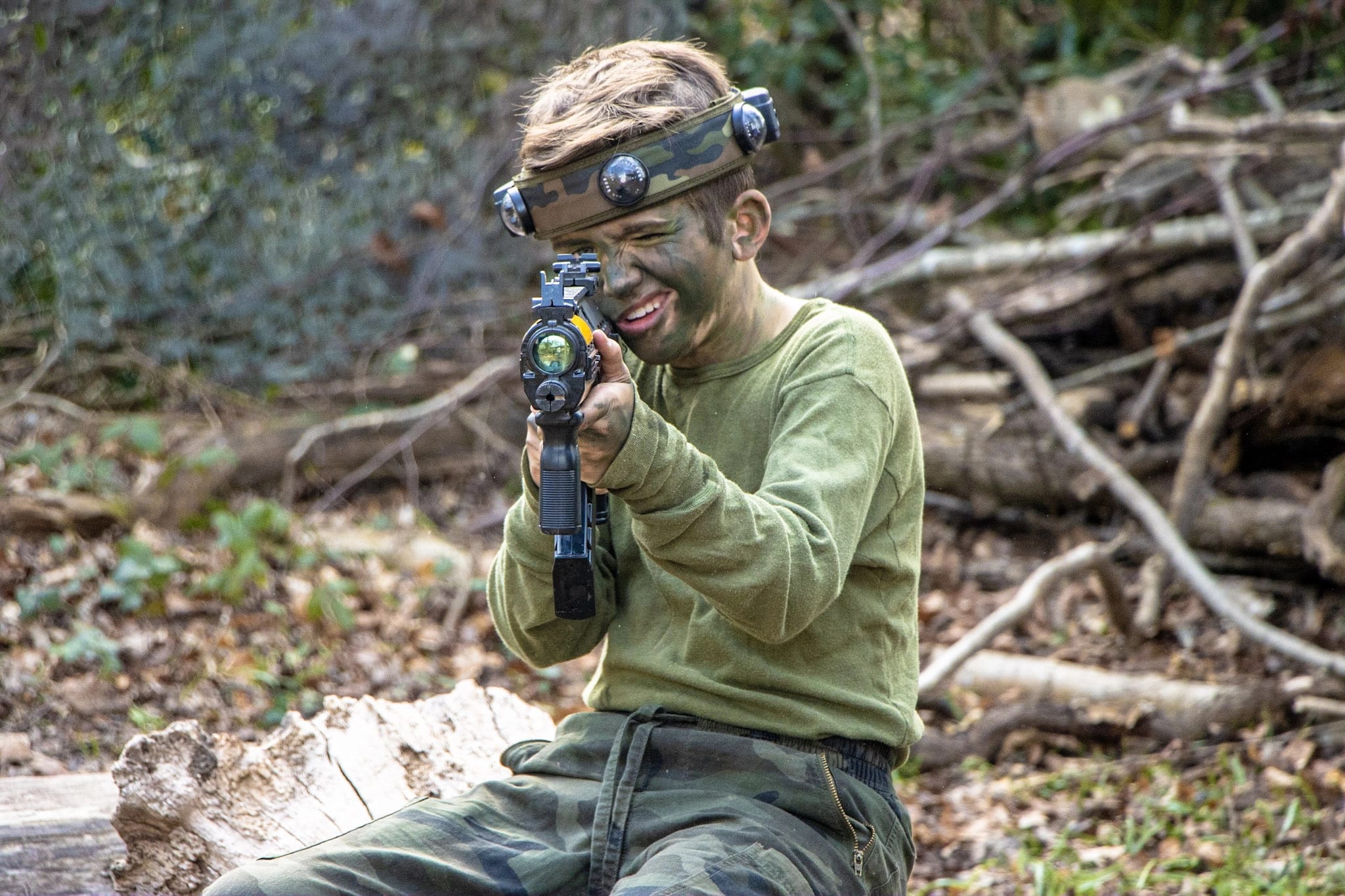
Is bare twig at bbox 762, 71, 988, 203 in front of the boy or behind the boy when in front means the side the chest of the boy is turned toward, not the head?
behind

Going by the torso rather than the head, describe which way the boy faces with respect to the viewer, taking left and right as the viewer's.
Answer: facing the viewer and to the left of the viewer

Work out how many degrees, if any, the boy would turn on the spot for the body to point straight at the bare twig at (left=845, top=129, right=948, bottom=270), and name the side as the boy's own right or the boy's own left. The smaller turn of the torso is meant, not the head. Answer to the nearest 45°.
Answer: approximately 135° to the boy's own right

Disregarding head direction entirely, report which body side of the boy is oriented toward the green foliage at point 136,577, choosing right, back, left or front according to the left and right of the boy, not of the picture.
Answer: right

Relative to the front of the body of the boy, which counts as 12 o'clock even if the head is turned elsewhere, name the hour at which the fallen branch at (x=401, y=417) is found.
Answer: The fallen branch is roughly at 4 o'clock from the boy.

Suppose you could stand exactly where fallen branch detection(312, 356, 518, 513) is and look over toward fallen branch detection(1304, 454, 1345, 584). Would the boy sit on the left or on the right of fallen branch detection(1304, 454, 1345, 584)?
right

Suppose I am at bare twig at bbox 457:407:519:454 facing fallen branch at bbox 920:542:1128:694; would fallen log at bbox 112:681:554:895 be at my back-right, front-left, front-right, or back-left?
front-right

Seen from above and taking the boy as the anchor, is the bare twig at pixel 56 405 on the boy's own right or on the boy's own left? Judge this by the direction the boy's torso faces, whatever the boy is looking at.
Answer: on the boy's own right

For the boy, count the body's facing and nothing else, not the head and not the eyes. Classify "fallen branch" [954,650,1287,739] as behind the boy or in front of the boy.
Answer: behind
